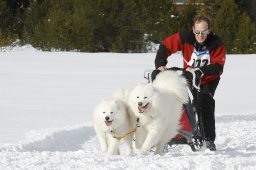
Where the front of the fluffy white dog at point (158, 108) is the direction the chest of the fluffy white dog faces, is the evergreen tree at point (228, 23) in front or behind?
behind

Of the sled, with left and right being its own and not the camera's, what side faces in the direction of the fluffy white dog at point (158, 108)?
front

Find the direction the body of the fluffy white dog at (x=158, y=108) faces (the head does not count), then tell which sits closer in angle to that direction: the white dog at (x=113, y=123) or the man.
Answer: the white dog

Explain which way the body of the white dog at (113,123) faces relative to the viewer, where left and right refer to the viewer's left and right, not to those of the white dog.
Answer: facing the viewer and to the left of the viewer

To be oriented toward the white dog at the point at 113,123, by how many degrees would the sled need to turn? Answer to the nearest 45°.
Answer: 0° — it already faces it

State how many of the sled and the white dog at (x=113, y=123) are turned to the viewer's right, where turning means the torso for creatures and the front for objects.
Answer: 0

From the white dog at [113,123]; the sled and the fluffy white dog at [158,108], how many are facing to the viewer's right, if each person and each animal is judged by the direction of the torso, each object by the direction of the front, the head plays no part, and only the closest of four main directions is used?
0
